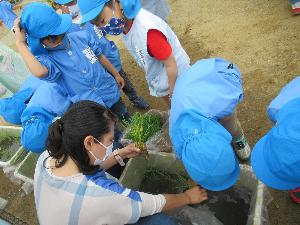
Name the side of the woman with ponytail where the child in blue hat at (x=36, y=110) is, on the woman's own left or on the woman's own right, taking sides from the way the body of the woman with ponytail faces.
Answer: on the woman's own left

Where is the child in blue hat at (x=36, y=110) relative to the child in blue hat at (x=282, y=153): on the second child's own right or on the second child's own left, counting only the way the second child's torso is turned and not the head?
on the second child's own right

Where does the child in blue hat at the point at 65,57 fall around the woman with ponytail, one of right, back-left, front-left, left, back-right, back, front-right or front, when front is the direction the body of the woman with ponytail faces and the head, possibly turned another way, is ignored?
front-left

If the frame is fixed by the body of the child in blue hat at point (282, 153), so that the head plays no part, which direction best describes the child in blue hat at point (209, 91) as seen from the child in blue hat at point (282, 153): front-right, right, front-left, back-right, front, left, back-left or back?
right

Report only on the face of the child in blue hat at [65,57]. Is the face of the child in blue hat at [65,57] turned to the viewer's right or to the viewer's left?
to the viewer's right

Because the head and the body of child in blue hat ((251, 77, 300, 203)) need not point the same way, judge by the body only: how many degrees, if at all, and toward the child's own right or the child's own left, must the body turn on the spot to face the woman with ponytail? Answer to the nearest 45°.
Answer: approximately 45° to the child's own right

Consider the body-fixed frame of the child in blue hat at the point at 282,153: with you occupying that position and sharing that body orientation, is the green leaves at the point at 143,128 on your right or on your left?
on your right

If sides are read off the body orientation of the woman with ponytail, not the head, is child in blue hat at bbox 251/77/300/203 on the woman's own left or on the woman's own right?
on the woman's own right
